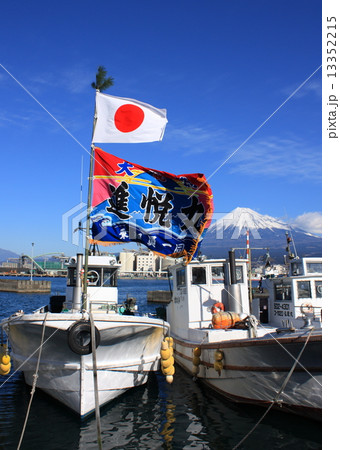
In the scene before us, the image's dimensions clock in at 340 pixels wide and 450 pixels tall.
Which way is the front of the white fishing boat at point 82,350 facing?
toward the camera

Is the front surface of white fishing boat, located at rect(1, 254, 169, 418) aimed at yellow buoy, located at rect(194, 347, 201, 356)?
no

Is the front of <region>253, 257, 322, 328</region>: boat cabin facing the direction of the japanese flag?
no

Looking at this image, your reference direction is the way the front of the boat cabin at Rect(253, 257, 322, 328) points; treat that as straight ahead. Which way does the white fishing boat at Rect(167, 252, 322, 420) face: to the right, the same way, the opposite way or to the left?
the same way

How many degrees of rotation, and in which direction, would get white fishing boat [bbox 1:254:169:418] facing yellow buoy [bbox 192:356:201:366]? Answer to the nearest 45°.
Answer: approximately 135° to its left

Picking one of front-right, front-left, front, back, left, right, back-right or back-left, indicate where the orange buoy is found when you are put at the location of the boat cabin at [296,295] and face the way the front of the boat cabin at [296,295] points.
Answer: right

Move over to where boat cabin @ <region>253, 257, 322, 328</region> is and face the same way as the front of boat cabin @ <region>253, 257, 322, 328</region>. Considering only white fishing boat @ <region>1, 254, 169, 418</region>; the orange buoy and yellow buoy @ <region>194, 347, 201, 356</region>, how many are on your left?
0

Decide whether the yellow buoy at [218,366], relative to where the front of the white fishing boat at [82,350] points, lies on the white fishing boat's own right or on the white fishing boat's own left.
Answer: on the white fishing boat's own left

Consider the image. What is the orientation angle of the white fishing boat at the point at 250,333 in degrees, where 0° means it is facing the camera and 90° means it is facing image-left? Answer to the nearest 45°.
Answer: approximately 315°

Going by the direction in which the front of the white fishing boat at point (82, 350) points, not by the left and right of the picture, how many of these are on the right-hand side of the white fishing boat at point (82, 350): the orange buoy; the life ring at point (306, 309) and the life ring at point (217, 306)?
0

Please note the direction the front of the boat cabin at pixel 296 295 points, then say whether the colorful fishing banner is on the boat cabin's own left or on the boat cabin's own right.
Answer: on the boat cabin's own right
